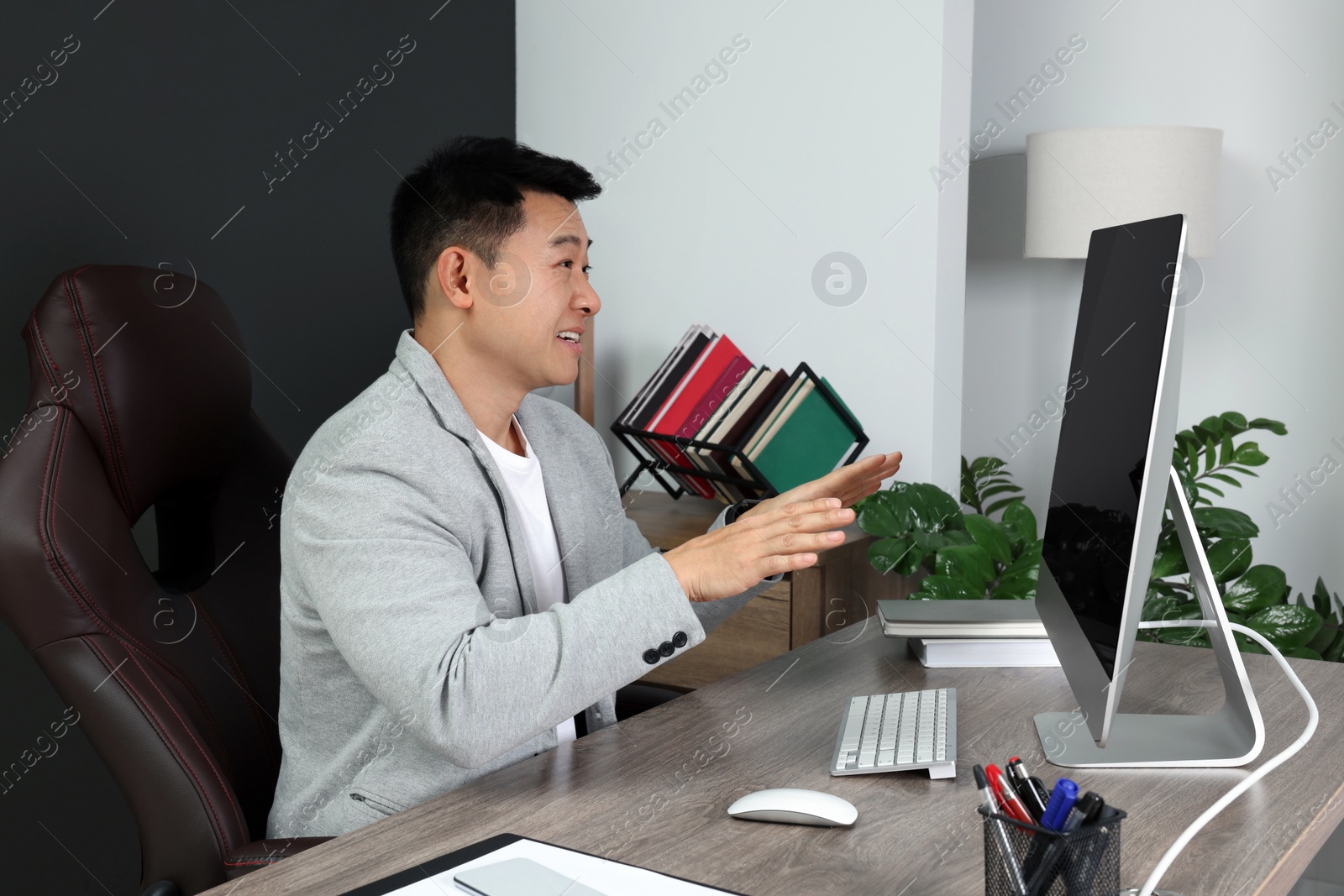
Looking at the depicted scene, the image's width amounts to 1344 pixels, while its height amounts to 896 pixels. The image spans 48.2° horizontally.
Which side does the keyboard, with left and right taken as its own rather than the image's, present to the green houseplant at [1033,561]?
right

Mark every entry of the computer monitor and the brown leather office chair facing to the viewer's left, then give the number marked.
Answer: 1

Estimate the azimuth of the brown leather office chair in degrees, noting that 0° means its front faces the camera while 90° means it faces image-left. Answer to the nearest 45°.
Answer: approximately 315°

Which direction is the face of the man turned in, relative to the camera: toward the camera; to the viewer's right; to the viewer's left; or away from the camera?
to the viewer's right

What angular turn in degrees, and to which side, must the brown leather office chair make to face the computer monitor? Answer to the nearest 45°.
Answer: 0° — it already faces it

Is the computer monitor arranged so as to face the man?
yes

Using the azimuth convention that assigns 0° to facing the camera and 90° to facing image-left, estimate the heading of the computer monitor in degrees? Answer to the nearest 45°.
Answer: approximately 90°

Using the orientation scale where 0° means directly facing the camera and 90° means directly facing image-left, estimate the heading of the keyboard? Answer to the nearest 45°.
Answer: approximately 90°

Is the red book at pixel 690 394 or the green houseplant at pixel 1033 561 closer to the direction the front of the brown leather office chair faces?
the green houseplant
